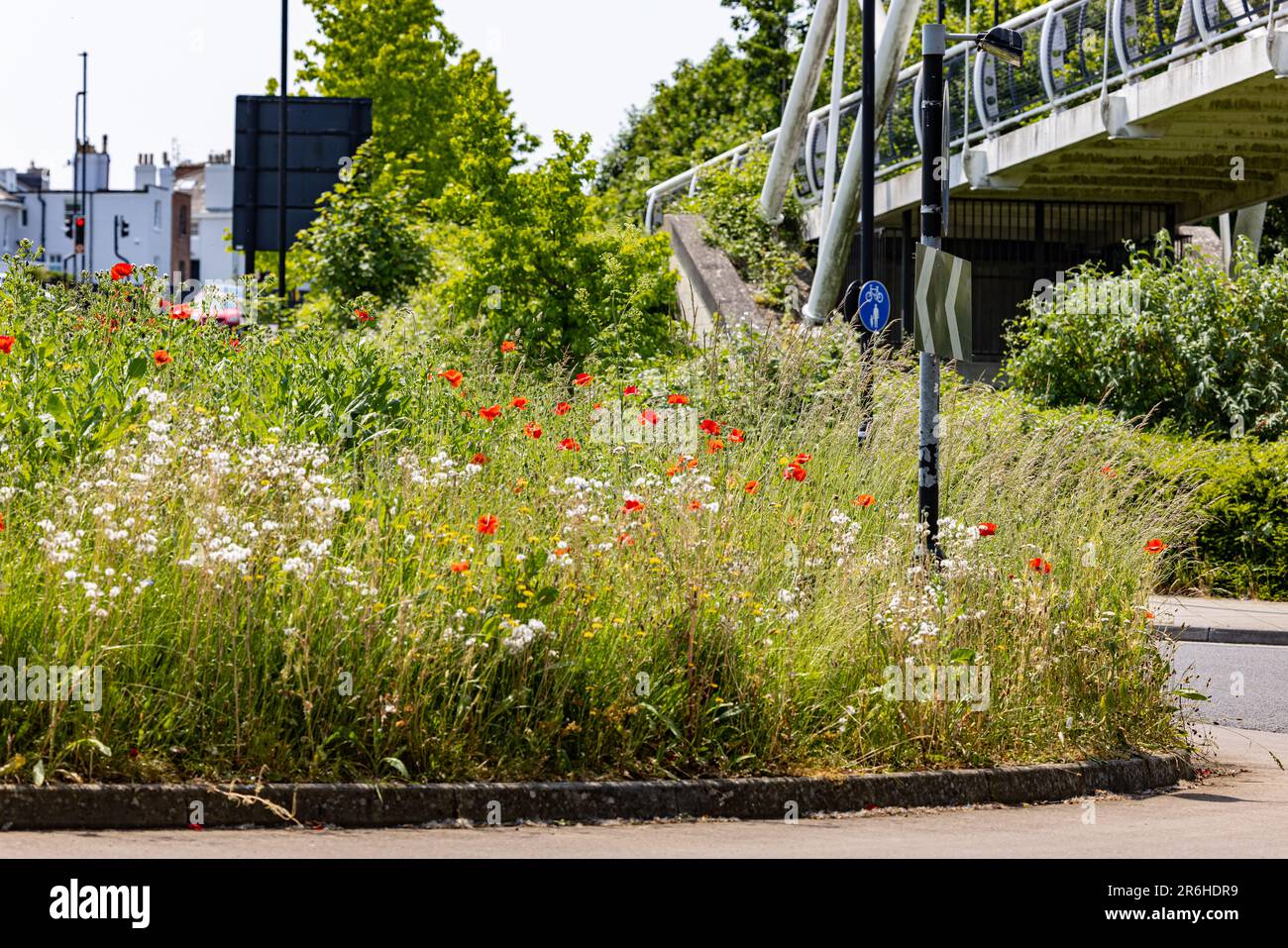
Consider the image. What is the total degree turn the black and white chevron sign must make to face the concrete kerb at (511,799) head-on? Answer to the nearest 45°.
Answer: approximately 90° to its right

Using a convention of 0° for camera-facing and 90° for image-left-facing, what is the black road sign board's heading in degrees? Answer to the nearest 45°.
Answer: approximately 180°

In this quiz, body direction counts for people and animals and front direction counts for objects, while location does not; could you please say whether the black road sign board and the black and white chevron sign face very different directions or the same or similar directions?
very different directions

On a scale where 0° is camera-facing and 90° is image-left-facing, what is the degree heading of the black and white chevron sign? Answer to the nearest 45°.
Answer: approximately 315°

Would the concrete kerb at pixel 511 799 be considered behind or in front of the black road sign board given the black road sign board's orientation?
behind

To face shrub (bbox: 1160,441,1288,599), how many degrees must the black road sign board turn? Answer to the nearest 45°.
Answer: approximately 135° to its right

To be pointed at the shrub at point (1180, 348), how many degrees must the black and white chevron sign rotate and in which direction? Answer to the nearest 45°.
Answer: approximately 135° to its left

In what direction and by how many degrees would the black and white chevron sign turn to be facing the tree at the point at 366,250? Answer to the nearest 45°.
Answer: approximately 180°

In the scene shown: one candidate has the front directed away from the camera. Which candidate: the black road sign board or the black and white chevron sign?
the black road sign board

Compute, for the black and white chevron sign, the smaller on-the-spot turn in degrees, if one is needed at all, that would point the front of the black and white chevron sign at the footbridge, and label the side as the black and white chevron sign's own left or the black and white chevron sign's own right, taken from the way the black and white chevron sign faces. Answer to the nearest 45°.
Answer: approximately 135° to the black and white chevron sign's own left

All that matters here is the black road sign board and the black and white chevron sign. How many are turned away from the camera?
1

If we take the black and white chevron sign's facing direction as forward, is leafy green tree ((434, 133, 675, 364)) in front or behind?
behind

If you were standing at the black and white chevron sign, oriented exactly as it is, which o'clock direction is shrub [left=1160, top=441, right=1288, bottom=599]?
The shrub is roughly at 8 o'clock from the black and white chevron sign.

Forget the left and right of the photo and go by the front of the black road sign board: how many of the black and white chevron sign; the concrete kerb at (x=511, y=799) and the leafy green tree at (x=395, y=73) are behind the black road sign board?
2

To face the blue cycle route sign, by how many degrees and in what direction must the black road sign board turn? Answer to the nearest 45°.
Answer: approximately 135° to its right

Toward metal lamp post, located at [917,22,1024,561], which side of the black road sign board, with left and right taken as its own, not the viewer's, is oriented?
back
